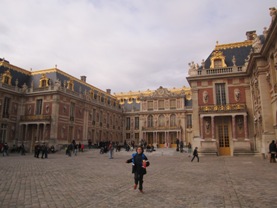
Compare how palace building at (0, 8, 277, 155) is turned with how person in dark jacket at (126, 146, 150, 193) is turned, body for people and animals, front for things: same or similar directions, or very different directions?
same or similar directions

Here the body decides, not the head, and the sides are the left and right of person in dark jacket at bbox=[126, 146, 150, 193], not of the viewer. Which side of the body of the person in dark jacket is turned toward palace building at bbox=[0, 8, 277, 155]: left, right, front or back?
back

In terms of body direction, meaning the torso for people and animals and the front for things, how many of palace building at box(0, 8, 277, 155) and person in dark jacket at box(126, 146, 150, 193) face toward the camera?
2

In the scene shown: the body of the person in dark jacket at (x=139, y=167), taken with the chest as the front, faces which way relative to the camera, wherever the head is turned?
toward the camera

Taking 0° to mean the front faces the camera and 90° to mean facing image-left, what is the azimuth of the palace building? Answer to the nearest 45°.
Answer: approximately 0°

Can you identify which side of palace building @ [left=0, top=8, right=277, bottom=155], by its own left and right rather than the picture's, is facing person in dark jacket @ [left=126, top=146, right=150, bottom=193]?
front
